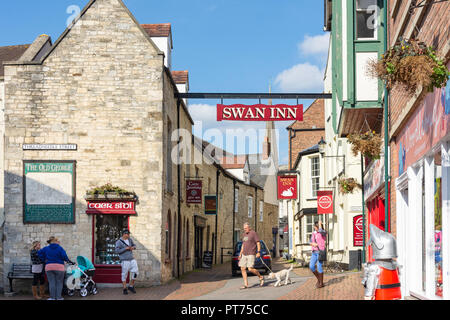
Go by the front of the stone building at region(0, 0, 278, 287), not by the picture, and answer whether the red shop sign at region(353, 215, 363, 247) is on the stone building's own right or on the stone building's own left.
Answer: on the stone building's own left

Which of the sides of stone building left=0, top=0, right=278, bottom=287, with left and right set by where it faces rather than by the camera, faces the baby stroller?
front

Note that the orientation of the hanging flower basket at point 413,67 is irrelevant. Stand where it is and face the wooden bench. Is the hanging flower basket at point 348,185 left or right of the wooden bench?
right

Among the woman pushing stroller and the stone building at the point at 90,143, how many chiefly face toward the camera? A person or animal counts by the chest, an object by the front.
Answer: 1

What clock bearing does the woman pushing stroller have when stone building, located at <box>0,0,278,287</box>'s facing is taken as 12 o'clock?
The woman pushing stroller is roughly at 12 o'clock from the stone building.

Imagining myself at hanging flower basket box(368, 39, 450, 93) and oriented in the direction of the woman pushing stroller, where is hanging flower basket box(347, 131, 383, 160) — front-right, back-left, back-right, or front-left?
front-right

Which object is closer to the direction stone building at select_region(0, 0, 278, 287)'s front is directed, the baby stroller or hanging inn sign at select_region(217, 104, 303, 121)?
the baby stroller

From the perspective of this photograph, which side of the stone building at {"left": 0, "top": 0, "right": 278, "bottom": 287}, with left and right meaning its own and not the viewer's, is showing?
front
